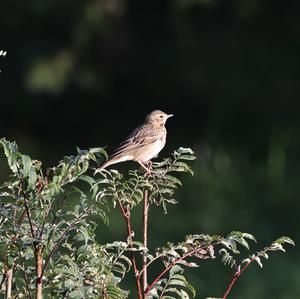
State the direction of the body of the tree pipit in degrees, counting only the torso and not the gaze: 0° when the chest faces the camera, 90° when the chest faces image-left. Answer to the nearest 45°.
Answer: approximately 270°
